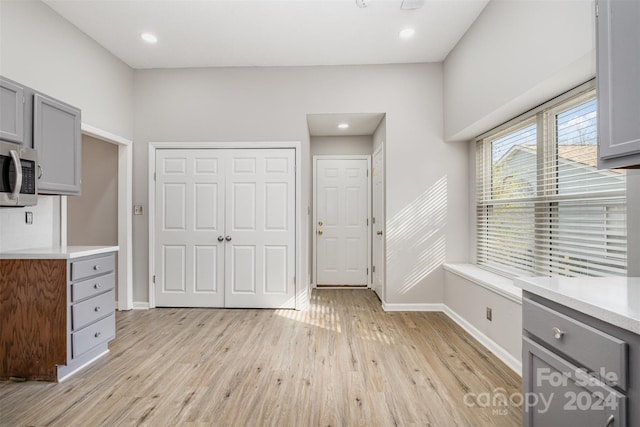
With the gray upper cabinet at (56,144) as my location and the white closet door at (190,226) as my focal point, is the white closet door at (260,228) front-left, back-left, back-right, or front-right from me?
front-right

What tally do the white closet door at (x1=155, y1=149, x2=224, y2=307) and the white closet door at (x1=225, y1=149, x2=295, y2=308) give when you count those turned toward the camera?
2

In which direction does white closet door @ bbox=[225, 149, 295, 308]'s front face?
toward the camera

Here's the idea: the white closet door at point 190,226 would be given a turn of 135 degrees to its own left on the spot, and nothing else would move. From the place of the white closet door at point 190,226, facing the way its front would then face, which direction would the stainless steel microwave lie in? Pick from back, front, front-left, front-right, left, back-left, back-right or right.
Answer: back

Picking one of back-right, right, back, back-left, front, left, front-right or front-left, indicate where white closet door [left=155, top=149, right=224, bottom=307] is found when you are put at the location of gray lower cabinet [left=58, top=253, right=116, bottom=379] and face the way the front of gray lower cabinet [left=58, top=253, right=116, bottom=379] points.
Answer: left

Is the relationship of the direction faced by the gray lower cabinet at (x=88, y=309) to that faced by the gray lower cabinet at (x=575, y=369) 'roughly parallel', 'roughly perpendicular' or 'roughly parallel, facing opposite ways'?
roughly parallel, facing opposite ways

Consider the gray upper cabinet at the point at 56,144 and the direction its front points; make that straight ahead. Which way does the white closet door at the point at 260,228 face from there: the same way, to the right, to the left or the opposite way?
to the right

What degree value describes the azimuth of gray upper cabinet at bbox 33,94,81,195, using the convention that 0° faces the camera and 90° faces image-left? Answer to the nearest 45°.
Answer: approximately 315°

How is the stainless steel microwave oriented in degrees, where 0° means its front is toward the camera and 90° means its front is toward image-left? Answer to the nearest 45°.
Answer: approximately 315°

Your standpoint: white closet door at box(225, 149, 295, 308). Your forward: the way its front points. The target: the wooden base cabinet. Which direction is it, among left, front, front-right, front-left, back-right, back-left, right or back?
front-right

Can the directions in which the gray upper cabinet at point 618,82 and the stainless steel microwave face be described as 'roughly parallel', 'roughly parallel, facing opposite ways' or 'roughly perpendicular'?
roughly parallel, facing opposite ways

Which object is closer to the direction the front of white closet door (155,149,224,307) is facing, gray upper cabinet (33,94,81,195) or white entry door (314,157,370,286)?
the gray upper cabinet

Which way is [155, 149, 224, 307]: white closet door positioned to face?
toward the camera

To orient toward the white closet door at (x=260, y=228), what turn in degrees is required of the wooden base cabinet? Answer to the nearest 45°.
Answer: approximately 45° to its left

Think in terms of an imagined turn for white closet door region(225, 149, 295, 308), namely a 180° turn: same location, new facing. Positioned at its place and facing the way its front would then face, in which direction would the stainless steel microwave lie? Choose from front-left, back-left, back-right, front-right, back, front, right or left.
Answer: back-left

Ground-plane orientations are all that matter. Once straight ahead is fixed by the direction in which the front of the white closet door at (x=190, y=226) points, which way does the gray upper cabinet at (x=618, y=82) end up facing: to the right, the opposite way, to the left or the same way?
to the right
